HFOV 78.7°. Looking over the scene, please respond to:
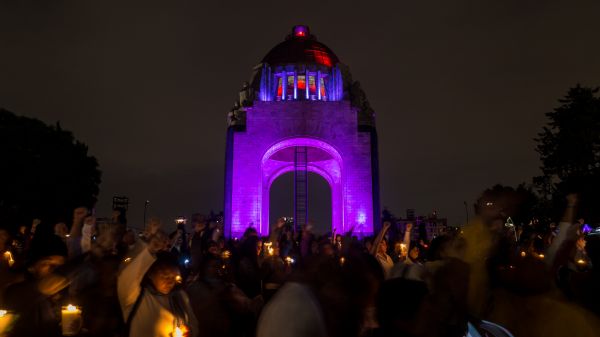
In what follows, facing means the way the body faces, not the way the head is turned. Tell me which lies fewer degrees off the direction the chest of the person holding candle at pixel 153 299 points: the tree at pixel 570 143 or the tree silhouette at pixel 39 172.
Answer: the tree

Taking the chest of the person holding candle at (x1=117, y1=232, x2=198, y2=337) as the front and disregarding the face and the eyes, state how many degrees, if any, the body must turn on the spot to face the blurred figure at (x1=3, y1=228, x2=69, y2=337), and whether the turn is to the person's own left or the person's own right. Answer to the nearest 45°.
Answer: approximately 135° to the person's own right

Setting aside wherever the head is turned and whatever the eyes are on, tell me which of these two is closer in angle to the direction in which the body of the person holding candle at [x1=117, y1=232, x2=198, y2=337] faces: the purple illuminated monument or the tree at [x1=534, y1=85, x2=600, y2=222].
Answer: the tree

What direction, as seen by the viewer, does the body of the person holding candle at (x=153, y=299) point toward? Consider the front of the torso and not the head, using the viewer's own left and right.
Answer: facing the viewer and to the right of the viewer
